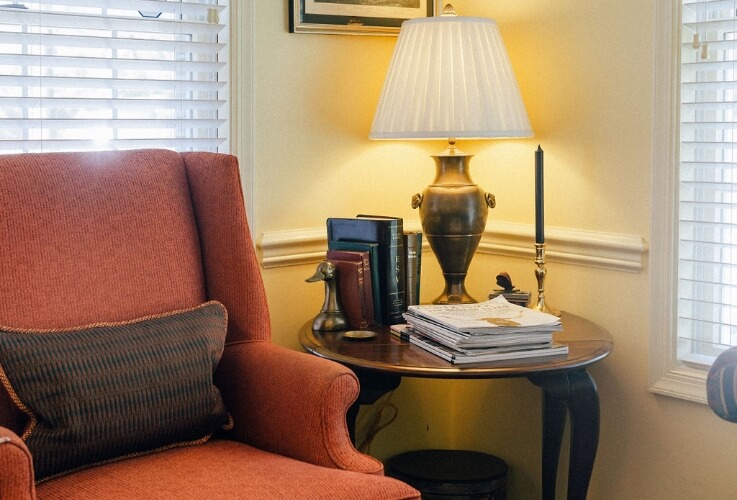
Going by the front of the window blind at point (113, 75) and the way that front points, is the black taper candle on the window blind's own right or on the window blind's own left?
on the window blind's own left

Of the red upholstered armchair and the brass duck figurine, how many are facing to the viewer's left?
1

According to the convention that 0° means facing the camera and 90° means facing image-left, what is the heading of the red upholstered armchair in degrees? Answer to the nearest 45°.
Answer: approximately 315°

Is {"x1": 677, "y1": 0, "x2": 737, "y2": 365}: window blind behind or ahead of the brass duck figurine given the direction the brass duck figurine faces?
behind

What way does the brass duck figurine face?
to the viewer's left

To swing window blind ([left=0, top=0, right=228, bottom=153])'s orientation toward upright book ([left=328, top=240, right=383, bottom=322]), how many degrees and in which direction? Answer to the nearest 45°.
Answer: approximately 90° to its left

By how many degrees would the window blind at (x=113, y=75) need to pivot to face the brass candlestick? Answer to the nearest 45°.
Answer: approximately 90° to its left

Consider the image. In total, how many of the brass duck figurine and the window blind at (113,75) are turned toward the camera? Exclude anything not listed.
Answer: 1
